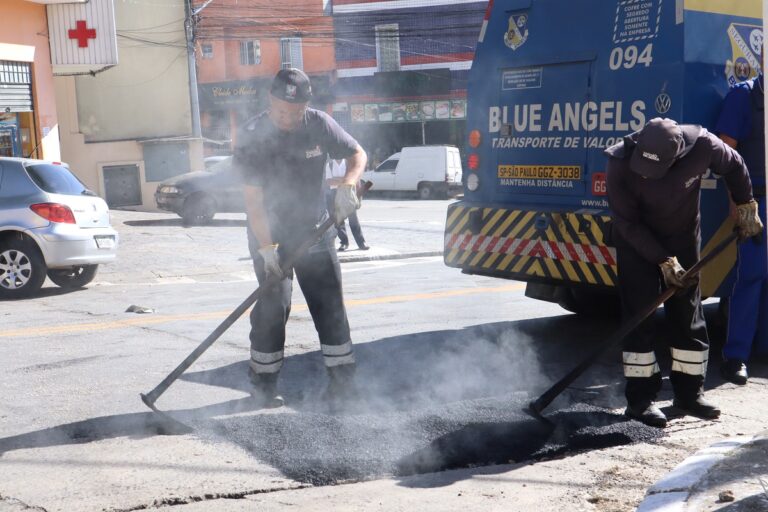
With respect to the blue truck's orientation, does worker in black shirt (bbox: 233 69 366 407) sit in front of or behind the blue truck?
behind

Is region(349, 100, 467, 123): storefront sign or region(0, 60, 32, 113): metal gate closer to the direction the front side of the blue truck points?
the storefront sign

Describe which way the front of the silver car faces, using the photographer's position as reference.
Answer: facing away from the viewer and to the left of the viewer

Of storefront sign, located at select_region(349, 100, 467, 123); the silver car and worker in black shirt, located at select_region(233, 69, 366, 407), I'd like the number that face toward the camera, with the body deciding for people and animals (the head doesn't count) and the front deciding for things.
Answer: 2

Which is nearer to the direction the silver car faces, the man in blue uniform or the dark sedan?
the dark sedan

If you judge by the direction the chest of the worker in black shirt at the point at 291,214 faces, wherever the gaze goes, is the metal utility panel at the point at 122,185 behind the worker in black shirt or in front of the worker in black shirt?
behind

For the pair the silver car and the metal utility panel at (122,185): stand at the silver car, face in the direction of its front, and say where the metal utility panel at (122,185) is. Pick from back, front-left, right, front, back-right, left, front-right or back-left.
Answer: front-right

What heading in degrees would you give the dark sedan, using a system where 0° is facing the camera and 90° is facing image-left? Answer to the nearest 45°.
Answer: approximately 45°

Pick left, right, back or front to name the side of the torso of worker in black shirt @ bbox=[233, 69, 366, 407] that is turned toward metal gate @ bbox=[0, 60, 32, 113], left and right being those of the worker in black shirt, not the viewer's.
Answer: back

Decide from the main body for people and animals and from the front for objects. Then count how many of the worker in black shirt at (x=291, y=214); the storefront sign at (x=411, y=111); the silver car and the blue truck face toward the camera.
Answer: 2

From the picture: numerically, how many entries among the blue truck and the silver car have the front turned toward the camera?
0

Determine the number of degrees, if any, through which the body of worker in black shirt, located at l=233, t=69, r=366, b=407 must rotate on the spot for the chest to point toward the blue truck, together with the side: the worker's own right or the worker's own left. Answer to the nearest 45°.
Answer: approximately 135° to the worker's own left

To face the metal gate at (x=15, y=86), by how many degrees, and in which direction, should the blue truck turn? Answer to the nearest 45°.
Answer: approximately 90° to its left

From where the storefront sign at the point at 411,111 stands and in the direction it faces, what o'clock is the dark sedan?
The dark sedan is roughly at 1 o'clock from the storefront sign.
